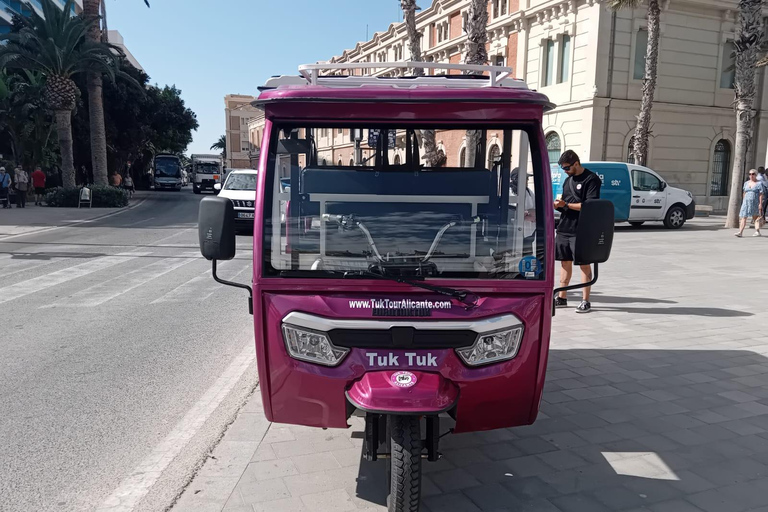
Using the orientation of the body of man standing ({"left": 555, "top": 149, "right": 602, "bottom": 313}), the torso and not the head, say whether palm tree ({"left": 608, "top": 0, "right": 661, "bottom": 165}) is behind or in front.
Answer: behind

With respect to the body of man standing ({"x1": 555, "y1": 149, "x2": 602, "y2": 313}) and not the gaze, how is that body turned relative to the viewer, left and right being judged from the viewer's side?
facing the viewer and to the left of the viewer

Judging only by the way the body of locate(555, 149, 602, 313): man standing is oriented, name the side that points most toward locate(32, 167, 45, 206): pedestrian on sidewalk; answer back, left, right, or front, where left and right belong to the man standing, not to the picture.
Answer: right

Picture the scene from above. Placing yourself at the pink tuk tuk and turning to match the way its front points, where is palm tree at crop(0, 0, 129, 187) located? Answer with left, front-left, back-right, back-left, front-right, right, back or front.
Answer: back-right

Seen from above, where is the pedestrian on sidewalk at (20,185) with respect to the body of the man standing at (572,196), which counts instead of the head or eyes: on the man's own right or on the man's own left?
on the man's own right

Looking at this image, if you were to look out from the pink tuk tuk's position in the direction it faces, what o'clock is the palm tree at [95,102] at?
The palm tree is roughly at 5 o'clock from the pink tuk tuk.

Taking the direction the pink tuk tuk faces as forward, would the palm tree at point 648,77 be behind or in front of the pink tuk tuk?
behind

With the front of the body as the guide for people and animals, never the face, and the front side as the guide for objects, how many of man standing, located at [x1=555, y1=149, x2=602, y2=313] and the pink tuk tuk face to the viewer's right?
0

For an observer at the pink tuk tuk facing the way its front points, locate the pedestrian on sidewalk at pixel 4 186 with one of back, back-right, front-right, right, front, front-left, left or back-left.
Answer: back-right

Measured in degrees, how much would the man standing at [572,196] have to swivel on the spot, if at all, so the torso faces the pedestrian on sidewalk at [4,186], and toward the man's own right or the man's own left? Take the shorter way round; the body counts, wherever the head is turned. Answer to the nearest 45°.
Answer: approximately 90° to the man's own right

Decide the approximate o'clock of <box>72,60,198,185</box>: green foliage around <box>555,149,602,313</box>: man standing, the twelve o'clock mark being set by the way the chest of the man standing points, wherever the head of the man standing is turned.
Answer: The green foliage is roughly at 3 o'clock from the man standing.

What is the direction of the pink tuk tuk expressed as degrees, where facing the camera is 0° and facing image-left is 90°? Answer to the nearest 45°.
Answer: approximately 0°

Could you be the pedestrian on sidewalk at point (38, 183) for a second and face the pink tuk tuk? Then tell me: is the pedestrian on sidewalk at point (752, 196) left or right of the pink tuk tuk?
left

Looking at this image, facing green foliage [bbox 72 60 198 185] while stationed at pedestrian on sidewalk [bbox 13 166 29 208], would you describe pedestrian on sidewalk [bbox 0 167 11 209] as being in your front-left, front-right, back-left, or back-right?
back-left
